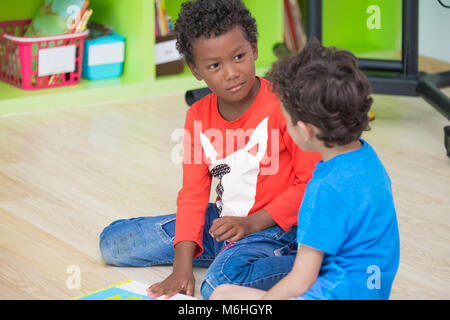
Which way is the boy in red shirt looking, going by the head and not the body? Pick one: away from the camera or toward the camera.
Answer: toward the camera

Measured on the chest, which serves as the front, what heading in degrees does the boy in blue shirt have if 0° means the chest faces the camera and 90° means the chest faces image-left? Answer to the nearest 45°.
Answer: approximately 135°

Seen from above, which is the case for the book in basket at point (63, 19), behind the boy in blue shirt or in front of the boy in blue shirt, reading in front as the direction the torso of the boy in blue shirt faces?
in front

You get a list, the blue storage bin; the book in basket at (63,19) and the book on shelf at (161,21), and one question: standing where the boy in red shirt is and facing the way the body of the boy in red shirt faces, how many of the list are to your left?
0

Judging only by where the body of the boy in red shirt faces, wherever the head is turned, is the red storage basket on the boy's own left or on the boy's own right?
on the boy's own right

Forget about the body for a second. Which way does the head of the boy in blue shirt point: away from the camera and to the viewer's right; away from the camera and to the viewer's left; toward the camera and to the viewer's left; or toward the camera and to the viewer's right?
away from the camera and to the viewer's left

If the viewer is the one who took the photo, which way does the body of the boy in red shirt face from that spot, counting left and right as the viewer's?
facing the viewer and to the left of the viewer

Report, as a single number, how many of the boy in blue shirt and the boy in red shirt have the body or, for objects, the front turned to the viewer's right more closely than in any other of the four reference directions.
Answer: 0

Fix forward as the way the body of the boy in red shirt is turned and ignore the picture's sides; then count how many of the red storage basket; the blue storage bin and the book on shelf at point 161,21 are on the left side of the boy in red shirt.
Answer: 0

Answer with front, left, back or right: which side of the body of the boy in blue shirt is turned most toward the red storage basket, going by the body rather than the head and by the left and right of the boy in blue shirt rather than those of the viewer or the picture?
front
